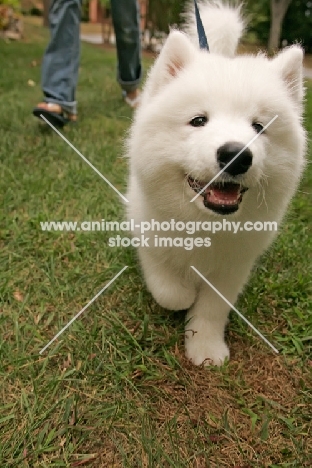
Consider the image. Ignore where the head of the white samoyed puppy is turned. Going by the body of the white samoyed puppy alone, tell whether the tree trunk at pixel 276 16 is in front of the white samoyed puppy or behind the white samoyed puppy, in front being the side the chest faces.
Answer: behind

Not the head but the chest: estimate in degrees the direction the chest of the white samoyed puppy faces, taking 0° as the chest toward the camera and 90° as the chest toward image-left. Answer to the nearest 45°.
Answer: approximately 0°
